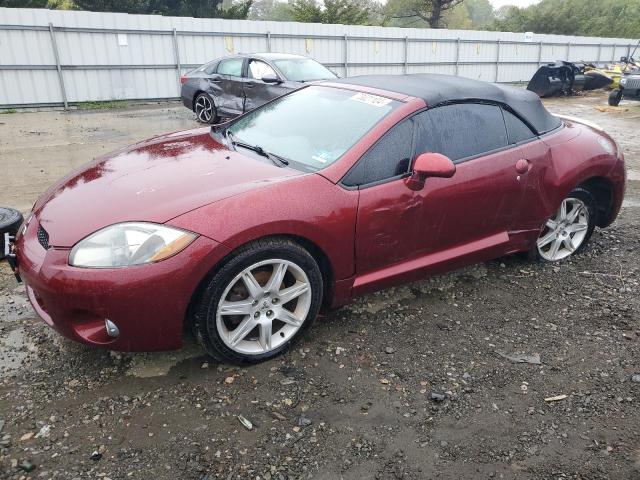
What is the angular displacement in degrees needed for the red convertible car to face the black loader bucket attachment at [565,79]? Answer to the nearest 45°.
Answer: approximately 180°

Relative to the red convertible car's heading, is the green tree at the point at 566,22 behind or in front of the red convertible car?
behind

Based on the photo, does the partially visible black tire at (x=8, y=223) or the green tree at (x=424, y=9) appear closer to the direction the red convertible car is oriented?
the partially visible black tire

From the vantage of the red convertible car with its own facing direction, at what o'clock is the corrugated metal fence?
The corrugated metal fence is roughly at 4 o'clock from the red convertible car.

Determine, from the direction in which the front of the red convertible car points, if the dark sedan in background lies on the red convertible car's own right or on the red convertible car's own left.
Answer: on the red convertible car's own right

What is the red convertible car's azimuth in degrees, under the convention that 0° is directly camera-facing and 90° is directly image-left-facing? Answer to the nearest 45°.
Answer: approximately 45°
